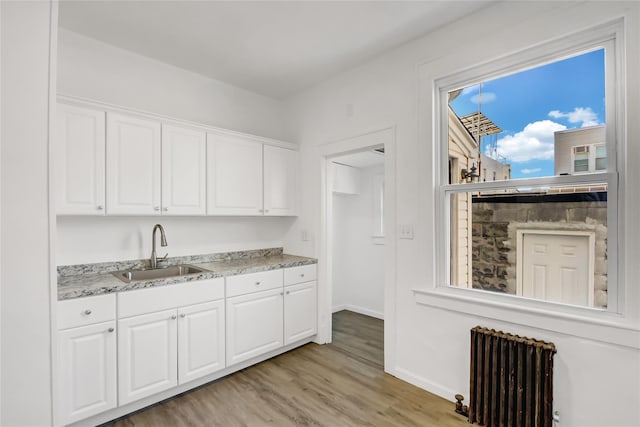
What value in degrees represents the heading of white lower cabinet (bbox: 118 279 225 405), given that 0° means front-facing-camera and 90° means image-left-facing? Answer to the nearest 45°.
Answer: approximately 315°

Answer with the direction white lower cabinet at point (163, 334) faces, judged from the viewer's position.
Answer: facing the viewer and to the right of the viewer

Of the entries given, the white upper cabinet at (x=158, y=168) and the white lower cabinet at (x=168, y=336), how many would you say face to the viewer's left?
0

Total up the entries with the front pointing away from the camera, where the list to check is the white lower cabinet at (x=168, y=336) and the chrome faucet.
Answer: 0

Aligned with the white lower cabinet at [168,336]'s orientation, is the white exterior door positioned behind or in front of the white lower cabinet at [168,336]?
in front

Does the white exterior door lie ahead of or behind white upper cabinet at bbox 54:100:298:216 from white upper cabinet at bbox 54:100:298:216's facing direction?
ahead

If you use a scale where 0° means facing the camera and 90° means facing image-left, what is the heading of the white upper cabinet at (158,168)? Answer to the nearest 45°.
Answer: approximately 315°
